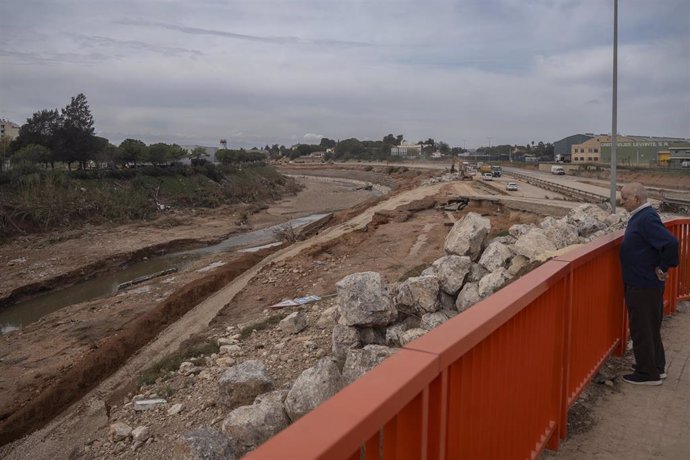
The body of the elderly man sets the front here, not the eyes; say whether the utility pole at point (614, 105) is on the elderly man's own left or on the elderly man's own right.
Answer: on the elderly man's own right

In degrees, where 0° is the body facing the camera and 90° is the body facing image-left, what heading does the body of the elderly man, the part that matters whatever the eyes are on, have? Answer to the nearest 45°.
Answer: approximately 90°

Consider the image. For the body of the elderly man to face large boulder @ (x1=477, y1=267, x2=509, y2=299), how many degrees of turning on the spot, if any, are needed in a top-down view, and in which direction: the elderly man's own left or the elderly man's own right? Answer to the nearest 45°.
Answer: approximately 45° to the elderly man's own right

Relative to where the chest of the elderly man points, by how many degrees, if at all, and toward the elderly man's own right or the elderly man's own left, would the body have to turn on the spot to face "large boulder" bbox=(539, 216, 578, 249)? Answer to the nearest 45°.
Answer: approximately 90° to the elderly man's own right
